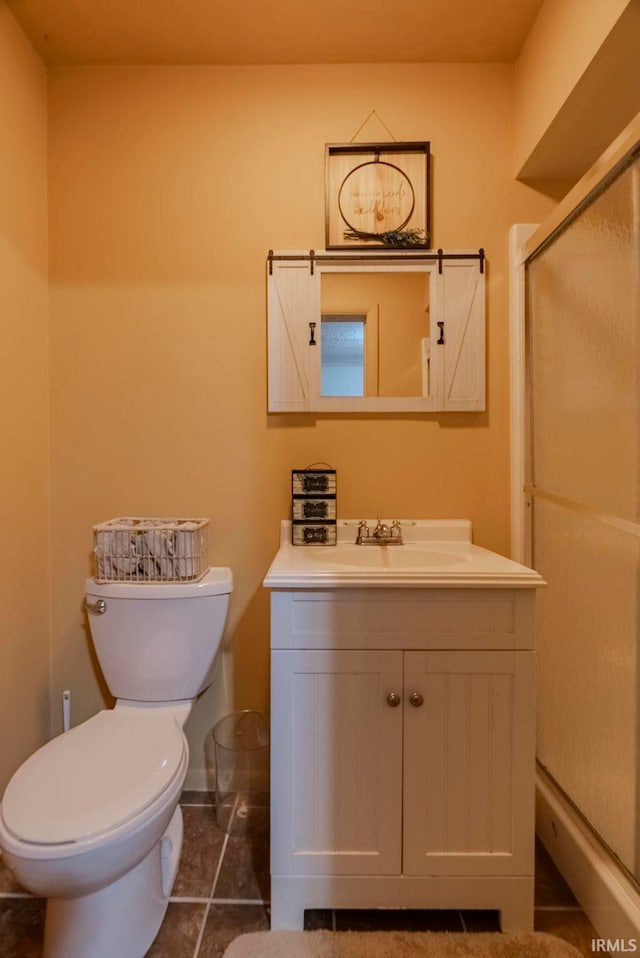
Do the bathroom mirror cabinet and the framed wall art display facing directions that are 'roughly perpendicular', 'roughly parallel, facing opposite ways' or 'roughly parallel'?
roughly parallel

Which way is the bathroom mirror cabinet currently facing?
toward the camera

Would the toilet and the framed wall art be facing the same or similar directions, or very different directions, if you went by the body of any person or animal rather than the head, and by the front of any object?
same or similar directions

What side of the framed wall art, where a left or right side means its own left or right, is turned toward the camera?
front

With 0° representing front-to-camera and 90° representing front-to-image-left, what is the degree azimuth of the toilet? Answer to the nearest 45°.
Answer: approximately 45°

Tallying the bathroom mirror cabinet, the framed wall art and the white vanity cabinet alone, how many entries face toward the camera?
3

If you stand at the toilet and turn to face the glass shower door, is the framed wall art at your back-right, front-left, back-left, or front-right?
front-left

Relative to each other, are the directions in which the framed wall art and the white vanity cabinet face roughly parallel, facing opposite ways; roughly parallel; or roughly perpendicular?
roughly parallel
